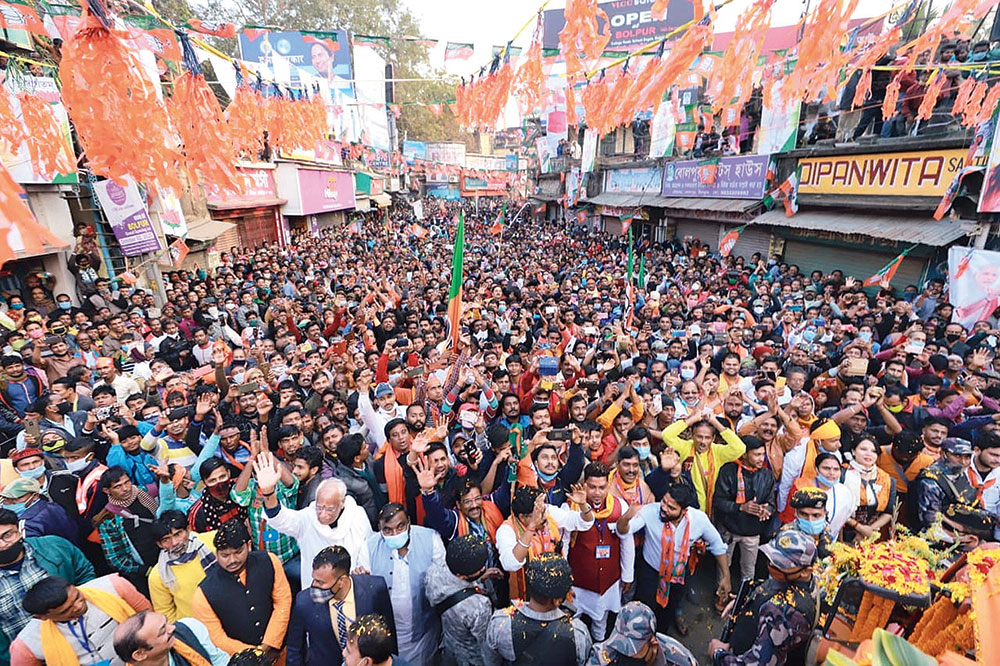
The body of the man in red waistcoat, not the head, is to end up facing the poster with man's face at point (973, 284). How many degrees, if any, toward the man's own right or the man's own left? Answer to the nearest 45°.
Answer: approximately 135° to the man's own left

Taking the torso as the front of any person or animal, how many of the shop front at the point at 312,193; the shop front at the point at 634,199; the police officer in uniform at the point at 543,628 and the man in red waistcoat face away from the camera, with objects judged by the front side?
1

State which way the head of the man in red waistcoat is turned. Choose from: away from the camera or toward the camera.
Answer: toward the camera

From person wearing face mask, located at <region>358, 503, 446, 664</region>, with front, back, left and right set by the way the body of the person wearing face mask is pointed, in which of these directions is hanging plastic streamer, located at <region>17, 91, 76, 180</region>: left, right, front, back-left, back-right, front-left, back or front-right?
back-right

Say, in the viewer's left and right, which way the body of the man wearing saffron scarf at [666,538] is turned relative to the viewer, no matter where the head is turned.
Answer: facing the viewer

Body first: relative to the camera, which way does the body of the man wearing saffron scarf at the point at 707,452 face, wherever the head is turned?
toward the camera

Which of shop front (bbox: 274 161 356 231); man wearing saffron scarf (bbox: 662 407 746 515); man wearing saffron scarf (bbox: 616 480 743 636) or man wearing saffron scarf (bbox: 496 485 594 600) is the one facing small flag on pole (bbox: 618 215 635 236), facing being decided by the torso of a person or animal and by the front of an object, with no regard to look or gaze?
the shop front

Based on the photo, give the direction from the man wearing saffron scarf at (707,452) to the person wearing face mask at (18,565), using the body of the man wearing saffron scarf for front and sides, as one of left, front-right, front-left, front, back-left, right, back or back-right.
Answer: front-right

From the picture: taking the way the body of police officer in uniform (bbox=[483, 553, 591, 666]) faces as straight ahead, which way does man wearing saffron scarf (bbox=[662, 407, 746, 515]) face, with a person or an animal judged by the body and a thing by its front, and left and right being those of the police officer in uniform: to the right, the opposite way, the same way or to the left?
the opposite way

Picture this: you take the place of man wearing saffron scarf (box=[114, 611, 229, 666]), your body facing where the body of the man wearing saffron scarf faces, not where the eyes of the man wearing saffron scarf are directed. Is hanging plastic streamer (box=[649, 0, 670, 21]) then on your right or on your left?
on your left

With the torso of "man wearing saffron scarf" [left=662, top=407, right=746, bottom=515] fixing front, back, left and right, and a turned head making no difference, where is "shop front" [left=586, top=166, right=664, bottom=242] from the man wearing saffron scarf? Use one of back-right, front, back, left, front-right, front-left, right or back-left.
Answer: back

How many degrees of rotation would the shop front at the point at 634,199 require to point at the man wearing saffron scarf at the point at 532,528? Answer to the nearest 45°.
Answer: approximately 45° to its left

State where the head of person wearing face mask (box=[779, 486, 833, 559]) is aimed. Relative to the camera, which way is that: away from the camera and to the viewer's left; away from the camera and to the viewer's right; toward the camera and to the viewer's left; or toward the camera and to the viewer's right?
toward the camera and to the viewer's left

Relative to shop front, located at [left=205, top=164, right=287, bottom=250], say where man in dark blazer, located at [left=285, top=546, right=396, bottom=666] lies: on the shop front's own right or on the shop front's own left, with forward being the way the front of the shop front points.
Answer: on the shop front's own right

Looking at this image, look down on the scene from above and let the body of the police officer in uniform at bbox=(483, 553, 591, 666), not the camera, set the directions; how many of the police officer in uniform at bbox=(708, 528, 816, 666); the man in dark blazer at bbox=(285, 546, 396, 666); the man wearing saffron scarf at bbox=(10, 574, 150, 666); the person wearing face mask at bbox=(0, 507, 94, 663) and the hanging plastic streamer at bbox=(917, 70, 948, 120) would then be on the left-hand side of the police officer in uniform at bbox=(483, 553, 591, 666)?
3

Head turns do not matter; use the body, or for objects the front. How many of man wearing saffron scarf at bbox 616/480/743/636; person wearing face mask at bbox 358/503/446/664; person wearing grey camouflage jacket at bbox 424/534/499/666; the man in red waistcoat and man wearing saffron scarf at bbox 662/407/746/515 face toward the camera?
4

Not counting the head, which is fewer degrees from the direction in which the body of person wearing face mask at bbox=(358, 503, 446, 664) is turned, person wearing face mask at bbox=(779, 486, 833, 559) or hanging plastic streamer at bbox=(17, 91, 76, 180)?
the person wearing face mask
